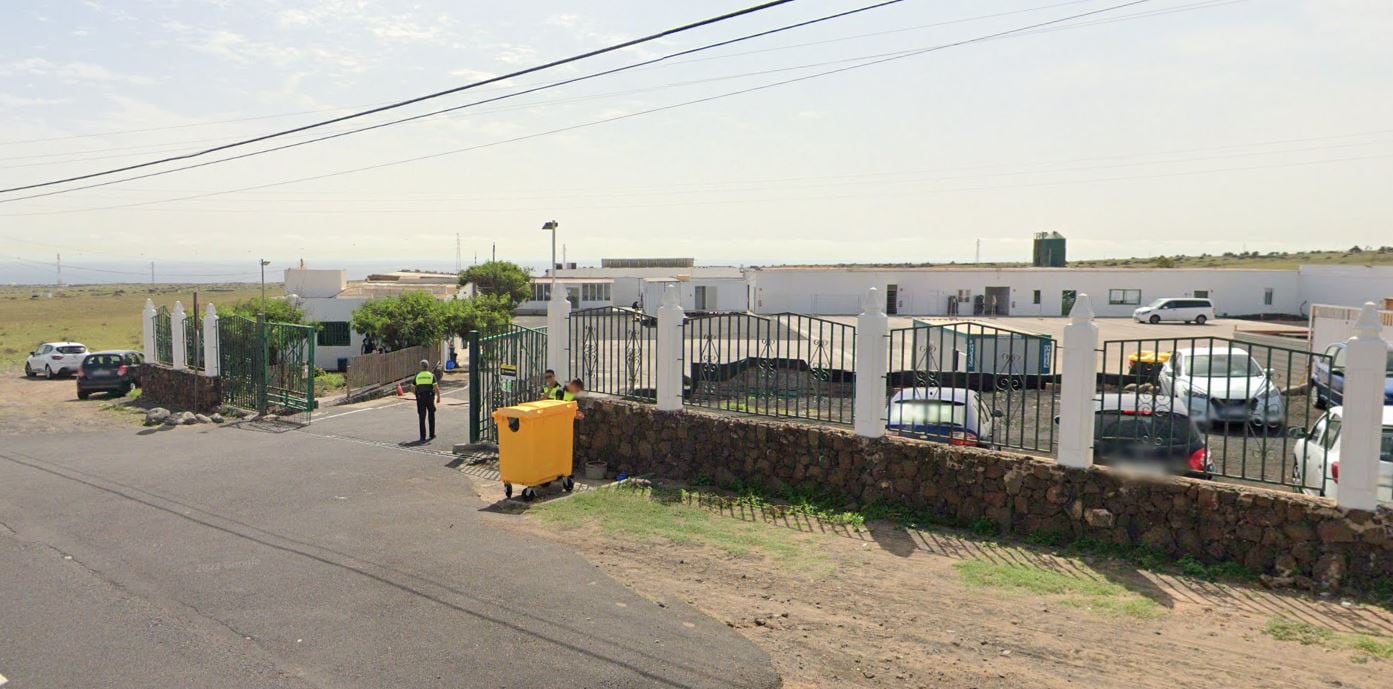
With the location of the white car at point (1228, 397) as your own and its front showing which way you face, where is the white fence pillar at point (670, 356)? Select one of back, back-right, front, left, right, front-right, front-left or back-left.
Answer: right

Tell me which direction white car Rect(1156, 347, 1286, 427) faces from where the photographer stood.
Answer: facing the viewer

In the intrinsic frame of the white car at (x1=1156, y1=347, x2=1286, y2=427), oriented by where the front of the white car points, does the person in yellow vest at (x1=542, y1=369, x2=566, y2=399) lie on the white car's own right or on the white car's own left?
on the white car's own right

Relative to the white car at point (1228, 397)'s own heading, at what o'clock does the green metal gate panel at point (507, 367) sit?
The green metal gate panel is roughly at 3 o'clock from the white car.
